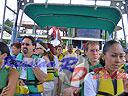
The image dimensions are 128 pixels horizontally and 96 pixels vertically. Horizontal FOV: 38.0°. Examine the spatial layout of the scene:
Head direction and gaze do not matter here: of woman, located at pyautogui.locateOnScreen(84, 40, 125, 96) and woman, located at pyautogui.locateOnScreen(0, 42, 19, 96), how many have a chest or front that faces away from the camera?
0

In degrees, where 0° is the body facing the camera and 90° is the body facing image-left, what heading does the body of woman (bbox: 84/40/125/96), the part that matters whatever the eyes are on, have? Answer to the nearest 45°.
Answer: approximately 315°

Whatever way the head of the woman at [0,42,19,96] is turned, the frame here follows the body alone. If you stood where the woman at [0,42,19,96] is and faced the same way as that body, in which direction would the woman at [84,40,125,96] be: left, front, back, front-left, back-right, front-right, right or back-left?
left
